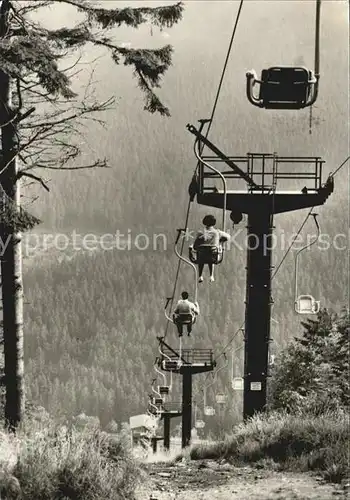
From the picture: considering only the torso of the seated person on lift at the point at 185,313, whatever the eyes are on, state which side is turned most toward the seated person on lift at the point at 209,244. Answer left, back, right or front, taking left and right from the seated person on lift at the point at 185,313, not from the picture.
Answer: back

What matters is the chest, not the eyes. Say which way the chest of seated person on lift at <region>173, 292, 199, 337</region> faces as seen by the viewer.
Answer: away from the camera

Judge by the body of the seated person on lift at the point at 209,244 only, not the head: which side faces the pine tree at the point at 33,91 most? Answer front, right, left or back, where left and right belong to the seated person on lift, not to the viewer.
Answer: left

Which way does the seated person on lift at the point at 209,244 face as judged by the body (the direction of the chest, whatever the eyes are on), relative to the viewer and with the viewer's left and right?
facing away from the viewer
